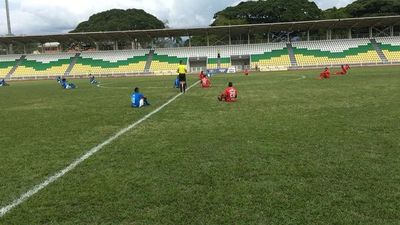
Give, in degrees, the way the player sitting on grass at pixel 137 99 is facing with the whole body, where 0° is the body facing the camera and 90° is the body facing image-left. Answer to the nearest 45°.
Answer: approximately 225°

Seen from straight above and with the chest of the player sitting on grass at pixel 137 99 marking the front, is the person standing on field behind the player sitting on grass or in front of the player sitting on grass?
in front
